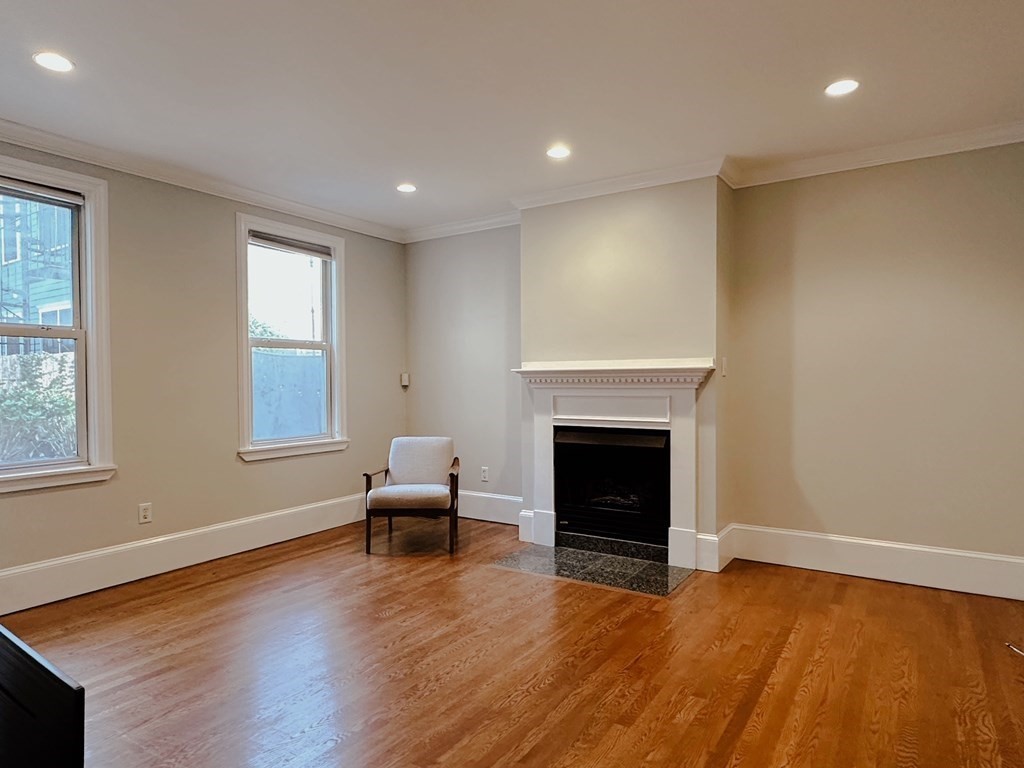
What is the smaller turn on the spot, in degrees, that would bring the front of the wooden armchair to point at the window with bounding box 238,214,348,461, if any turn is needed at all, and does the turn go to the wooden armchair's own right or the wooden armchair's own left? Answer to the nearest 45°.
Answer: approximately 135° to the wooden armchair's own right

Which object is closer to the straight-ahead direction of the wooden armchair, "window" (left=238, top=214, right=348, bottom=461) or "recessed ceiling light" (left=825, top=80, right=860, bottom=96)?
the recessed ceiling light

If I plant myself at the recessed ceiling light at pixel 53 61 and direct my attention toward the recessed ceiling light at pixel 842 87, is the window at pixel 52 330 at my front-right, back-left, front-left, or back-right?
back-left

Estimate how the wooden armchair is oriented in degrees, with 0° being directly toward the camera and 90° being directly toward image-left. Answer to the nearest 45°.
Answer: approximately 0°

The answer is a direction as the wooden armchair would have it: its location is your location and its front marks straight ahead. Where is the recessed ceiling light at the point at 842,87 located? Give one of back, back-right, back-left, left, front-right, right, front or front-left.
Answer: front-left

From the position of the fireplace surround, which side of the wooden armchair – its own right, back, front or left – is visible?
left
